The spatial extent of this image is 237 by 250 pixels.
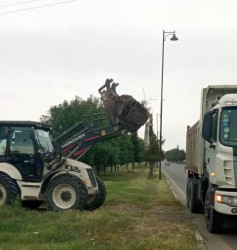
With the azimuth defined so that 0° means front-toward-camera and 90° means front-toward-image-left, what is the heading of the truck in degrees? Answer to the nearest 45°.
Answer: approximately 0°

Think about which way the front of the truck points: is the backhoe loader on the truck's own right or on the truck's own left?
on the truck's own right
